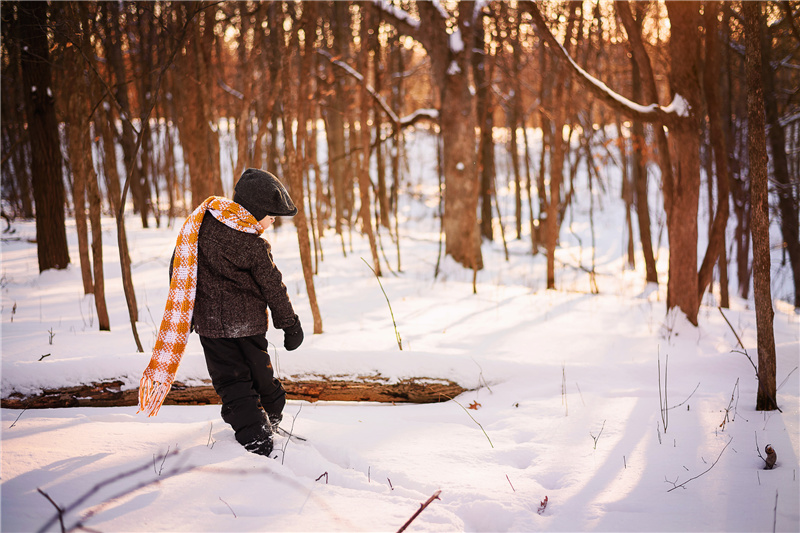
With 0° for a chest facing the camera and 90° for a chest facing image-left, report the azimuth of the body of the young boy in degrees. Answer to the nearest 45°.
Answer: approximately 225°

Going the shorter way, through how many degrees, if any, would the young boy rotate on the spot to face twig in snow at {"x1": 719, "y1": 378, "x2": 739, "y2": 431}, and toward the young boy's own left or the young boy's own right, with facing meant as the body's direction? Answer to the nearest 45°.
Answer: approximately 45° to the young boy's own right

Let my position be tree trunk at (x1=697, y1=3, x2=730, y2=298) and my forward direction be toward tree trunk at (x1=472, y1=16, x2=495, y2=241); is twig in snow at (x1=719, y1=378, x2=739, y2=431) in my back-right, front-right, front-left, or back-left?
back-left

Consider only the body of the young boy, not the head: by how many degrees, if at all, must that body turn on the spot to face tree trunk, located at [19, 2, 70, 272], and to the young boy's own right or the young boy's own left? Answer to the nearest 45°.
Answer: approximately 45° to the young boy's own left

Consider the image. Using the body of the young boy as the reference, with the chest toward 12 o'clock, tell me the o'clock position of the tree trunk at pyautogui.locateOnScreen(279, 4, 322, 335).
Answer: The tree trunk is roughly at 11 o'clock from the young boy.

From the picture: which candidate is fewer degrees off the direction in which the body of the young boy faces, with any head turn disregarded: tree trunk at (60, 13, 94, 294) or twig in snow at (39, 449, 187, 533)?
the tree trunk

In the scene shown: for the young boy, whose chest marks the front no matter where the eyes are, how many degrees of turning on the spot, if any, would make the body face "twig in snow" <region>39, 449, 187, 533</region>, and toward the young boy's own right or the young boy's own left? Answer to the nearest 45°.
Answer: approximately 180°
